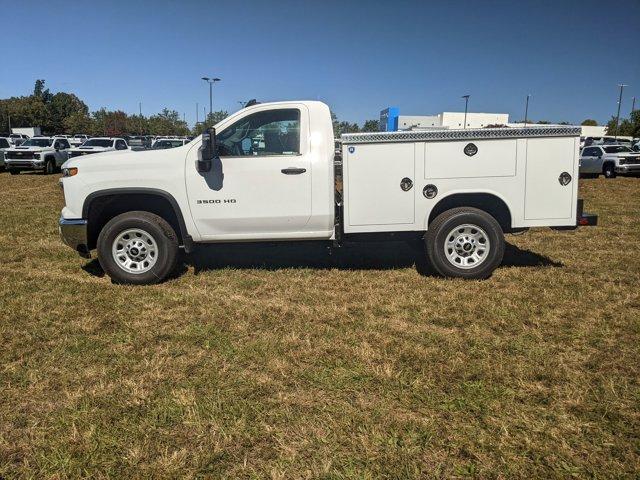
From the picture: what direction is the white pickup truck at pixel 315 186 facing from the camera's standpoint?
to the viewer's left

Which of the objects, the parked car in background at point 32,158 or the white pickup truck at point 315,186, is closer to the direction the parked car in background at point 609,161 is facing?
the white pickup truck

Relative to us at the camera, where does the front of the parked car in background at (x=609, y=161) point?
facing the viewer and to the right of the viewer

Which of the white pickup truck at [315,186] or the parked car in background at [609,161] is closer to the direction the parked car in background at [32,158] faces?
the white pickup truck

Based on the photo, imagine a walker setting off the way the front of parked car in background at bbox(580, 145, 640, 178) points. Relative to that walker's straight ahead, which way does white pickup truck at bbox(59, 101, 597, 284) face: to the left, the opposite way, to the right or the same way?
to the right

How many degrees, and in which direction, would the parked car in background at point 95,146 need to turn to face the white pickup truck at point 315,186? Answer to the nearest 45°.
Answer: approximately 45° to its left

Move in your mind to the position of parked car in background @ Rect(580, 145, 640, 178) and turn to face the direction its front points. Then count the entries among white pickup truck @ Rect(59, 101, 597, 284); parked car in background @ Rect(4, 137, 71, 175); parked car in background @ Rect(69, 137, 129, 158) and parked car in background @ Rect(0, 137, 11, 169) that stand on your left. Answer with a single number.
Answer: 0

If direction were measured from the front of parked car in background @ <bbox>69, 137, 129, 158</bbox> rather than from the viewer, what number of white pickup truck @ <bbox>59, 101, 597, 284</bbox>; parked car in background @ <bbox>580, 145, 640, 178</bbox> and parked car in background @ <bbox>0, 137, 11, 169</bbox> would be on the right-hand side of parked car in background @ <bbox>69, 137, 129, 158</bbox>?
1

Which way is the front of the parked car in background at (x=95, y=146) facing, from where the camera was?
facing the viewer and to the left of the viewer

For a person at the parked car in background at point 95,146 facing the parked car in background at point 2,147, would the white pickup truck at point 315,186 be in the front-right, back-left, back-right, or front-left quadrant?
back-left

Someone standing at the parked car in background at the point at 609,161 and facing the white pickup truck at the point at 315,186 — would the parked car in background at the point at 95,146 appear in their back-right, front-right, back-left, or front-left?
front-right

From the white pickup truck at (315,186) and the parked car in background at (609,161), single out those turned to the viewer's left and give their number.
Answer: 1

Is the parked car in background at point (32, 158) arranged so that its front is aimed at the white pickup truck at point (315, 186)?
no

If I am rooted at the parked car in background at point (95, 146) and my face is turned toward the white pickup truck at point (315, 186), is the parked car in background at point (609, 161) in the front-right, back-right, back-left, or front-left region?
front-left

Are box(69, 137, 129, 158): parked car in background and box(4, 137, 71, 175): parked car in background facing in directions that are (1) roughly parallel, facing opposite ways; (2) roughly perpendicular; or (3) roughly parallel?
roughly parallel

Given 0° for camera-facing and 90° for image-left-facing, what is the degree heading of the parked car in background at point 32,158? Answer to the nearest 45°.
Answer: approximately 45°

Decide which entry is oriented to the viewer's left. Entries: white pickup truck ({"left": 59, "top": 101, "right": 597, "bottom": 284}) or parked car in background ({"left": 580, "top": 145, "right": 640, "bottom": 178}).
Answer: the white pickup truck
